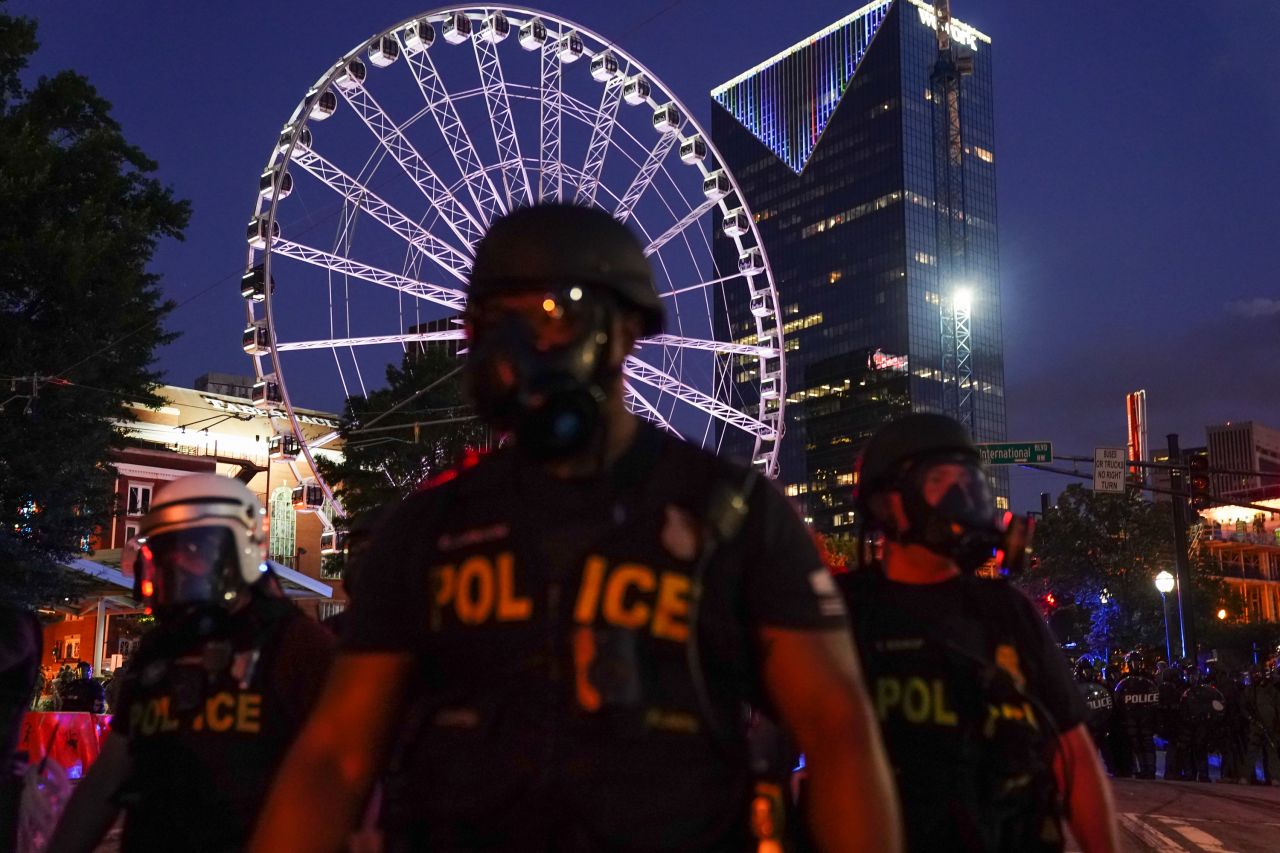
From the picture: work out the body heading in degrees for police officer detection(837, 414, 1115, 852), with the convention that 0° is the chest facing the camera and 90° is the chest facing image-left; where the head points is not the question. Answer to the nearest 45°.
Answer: approximately 0°

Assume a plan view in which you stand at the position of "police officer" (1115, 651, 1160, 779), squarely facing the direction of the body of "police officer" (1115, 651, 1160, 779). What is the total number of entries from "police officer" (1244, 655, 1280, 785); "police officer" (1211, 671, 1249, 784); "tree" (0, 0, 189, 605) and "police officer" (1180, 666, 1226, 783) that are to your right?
1

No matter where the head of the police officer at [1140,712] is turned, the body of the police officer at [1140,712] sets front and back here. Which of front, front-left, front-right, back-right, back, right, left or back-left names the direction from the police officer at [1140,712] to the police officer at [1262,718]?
back-left

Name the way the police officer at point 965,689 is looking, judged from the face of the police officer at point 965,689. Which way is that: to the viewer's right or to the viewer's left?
to the viewer's right

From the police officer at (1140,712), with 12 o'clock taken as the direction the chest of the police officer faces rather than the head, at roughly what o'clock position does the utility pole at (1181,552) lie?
The utility pole is roughly at 6 o'clock from the police officer.

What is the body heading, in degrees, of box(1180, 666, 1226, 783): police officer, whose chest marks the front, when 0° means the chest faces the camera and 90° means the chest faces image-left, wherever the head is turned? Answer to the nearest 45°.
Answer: approximately 45°

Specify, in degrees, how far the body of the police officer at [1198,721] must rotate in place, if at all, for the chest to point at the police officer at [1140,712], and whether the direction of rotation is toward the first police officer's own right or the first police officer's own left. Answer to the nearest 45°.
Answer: approximately 45° to the first police officer's own right

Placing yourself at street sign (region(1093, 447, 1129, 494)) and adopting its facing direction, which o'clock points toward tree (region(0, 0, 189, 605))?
The tree is roughly at 2 o'clock from the street sign.
